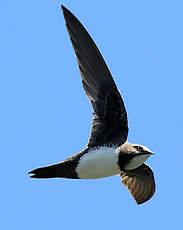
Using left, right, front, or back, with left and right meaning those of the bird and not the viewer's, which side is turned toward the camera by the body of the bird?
right
